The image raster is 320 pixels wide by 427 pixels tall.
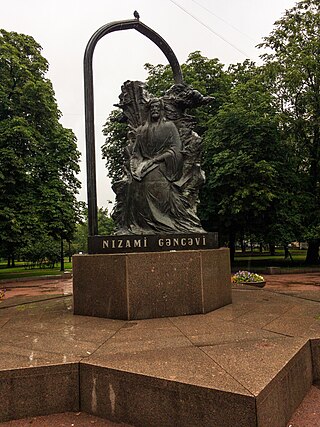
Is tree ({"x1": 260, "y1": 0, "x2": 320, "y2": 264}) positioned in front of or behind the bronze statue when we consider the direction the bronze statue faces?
behind

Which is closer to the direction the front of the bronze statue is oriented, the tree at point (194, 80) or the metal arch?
the metal arch

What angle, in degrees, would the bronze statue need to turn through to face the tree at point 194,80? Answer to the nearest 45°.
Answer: approximately 180°

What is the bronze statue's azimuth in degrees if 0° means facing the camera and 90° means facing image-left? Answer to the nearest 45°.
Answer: approximately 0°

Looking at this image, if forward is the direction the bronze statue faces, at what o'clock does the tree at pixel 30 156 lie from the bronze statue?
The tree is roughly at 5 o'clock from the bronze statue.
